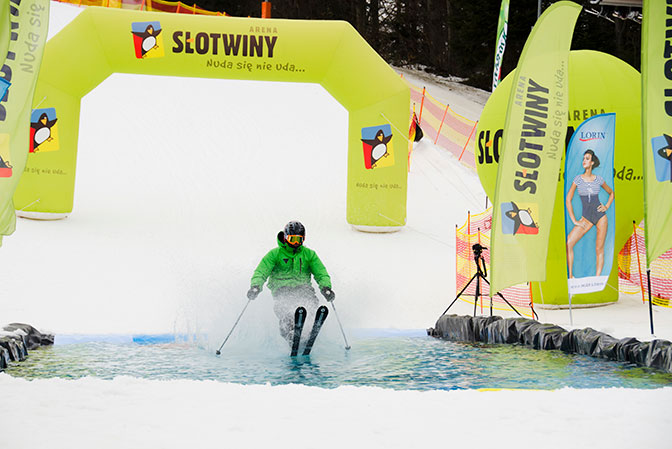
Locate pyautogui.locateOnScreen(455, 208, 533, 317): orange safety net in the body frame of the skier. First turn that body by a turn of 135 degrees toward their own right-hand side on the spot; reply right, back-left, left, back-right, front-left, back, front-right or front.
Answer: right

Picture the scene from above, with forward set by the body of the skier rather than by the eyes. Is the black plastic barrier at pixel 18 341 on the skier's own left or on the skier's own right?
on the skier's own right

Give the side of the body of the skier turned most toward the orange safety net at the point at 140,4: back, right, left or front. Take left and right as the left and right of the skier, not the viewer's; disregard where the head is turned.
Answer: back

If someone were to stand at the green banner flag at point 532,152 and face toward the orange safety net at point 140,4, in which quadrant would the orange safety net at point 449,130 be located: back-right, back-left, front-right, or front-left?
front-right

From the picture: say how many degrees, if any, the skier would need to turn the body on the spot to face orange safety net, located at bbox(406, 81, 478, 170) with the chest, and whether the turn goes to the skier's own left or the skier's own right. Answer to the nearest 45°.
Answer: approximately 180°

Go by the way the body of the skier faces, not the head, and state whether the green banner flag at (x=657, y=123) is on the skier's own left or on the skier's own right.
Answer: on the skier's own left

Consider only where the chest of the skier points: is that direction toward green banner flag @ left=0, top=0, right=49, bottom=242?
no

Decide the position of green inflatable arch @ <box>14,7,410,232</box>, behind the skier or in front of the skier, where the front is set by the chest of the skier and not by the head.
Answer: behind

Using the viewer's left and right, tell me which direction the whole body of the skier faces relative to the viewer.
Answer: facing the viewer

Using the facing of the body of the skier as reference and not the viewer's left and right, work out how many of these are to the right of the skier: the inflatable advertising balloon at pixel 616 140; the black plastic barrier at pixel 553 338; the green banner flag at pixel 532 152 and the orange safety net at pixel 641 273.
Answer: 0

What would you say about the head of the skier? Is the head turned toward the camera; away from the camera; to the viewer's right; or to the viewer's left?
toward the camera

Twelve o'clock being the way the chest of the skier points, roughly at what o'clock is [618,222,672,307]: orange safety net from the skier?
The orange safety net is roughly at 8 o'clock from the skier.

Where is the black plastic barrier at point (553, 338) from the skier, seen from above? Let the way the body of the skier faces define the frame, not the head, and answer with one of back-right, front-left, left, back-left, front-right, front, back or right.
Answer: left

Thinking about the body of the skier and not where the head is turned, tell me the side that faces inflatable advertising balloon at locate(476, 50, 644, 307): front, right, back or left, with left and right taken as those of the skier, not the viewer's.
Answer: left
